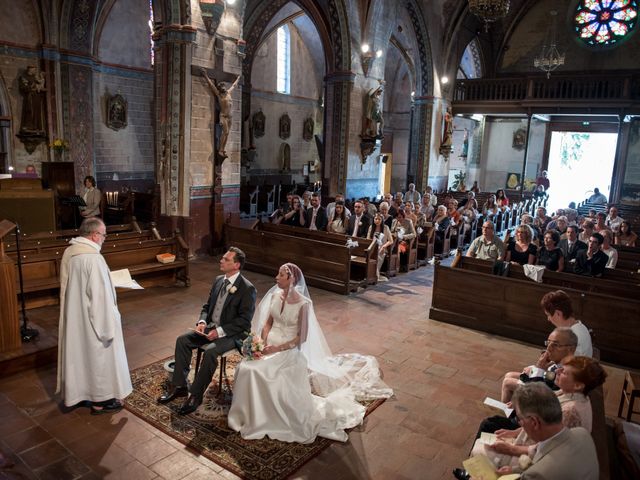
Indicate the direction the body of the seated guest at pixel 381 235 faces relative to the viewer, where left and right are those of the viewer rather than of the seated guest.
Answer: facing the viewer and to the left of the viewer

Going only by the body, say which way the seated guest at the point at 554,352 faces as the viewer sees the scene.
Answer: to the viewer's left

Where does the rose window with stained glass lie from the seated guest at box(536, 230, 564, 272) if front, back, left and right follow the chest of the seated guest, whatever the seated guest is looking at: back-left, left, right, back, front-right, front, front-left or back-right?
back-right

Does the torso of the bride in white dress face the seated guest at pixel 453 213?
no

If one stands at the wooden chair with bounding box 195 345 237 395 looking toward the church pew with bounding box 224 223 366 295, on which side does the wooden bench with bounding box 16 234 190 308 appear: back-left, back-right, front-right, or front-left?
front-left

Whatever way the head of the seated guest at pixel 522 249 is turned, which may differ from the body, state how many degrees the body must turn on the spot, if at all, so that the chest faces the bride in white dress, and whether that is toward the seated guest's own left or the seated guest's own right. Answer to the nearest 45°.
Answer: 0° — they already face them

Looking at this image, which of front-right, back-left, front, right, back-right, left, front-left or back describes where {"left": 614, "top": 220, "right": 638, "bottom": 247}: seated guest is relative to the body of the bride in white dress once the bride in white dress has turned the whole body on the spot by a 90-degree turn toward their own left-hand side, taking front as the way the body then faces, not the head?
left

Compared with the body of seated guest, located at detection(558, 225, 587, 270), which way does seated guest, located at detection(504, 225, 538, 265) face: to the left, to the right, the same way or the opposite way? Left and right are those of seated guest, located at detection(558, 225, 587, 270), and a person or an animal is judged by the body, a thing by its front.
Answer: the same way

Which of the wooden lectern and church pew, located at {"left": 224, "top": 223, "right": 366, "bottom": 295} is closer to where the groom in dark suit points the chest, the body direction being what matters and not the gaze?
the wooden lectern

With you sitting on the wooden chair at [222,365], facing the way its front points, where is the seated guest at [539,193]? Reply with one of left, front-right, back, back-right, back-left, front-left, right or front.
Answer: back

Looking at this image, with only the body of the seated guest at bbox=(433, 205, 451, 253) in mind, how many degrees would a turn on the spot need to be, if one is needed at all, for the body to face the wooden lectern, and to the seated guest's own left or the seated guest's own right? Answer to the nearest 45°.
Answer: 0° — they already face it

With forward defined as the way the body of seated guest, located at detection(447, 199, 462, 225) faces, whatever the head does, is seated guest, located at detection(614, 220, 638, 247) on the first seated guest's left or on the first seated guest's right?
on the first seated guest's left

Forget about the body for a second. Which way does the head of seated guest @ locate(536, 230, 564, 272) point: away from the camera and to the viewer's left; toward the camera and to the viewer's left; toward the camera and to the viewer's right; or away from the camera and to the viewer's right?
toward the camera and to the viewer's left

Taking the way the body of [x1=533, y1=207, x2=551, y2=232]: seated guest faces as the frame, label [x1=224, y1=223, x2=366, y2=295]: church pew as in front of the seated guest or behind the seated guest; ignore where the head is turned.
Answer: in front

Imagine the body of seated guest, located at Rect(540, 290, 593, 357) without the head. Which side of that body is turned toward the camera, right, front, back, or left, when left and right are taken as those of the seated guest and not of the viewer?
left

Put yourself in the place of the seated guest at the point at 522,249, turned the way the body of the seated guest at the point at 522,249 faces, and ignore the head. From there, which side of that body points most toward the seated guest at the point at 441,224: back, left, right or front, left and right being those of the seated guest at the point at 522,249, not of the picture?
right
